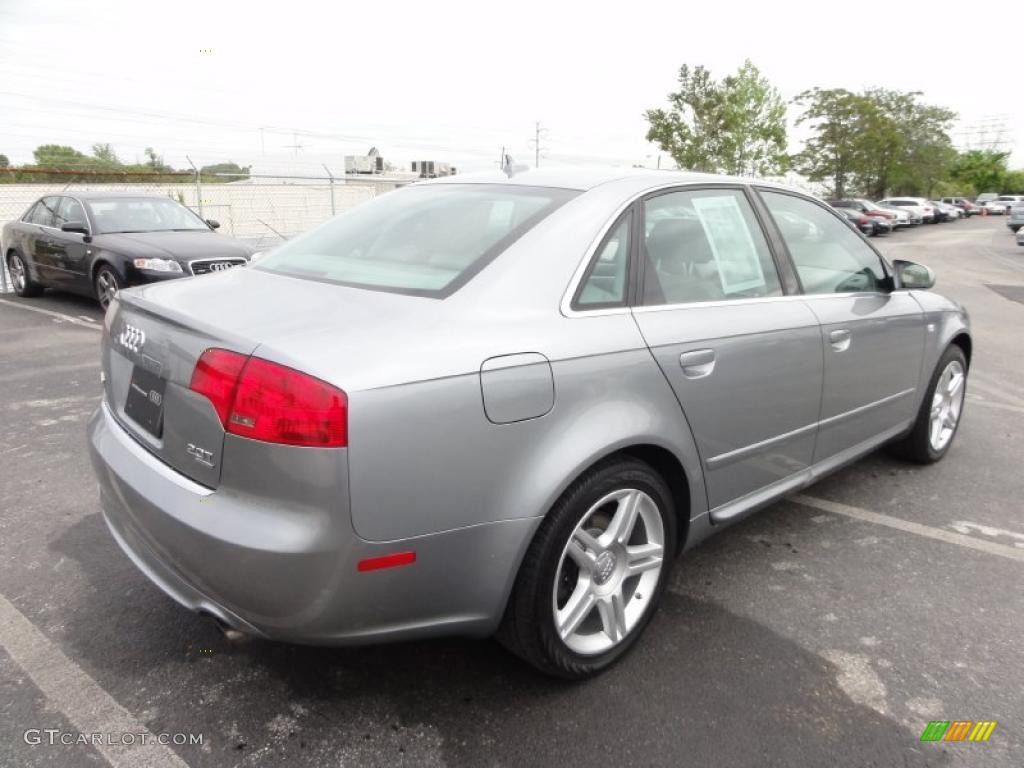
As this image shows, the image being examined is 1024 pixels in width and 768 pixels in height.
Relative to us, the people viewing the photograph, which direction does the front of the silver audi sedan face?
facing away from the viewer and to the right of the viewer

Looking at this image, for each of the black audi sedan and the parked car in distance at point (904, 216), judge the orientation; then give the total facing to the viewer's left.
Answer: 0

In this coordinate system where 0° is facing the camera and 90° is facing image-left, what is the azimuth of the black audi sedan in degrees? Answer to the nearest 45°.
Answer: approximately 315°

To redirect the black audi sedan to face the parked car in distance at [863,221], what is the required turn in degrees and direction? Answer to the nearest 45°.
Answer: approximately 90° to its left

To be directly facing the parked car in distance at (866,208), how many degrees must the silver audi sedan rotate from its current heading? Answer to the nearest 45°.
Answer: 0° — it already faces it

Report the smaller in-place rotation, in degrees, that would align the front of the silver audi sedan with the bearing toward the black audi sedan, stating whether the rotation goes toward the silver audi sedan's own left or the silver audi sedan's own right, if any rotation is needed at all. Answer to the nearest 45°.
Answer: approximately 90° to the silver audi sedan's own left

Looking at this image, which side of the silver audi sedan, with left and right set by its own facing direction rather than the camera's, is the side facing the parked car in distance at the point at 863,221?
front

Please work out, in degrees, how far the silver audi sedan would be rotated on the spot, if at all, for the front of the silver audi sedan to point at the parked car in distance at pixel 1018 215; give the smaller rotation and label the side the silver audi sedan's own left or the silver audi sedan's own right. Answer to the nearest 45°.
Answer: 0° — it already faces it

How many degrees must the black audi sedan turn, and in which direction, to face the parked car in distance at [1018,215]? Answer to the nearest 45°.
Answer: approximately 45° to its left

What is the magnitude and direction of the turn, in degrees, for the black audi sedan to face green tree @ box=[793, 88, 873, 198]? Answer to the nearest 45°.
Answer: approximately 90° to its left

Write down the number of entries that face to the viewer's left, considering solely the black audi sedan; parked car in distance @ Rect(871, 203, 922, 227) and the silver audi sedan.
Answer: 0

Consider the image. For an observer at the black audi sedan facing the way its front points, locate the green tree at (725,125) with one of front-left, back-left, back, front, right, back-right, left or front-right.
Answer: left

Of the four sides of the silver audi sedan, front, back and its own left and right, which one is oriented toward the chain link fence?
left

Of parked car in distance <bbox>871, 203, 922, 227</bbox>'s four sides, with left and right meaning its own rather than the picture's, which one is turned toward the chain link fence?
right

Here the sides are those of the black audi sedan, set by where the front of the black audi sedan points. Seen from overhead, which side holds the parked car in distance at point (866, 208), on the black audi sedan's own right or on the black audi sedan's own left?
on the black audi sedan's own left
